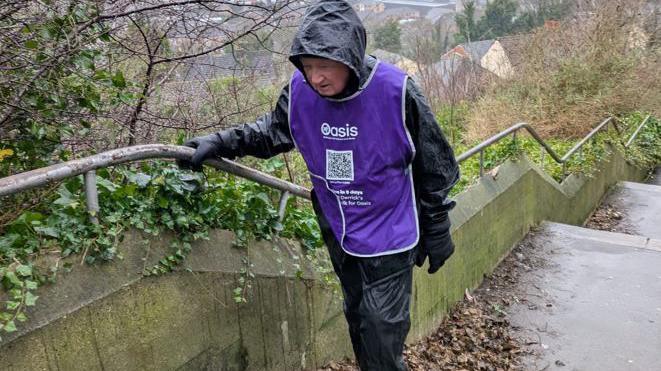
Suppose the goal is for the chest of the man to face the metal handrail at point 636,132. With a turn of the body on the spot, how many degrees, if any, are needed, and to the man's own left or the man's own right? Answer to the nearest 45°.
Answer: approximately 180°

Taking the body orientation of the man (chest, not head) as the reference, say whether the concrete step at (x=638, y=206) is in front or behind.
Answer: behind

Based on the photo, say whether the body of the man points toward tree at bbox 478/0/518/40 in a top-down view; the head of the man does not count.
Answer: no

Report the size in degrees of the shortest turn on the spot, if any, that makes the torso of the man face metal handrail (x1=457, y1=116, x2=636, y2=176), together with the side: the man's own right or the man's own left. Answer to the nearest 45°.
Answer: approximately 180°

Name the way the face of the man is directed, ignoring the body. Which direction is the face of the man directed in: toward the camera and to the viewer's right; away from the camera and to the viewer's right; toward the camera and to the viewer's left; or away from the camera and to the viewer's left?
toward the camera and to the viewer's left

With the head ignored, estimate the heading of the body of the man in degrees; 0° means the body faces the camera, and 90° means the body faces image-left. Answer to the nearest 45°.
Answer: approximately 45°

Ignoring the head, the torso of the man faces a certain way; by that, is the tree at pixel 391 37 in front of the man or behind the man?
behind

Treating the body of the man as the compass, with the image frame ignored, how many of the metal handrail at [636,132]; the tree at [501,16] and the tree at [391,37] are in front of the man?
0

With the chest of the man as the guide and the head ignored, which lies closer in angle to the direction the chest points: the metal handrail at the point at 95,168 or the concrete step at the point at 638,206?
the metal handrail

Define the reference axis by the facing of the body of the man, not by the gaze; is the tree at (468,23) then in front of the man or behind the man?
behind
